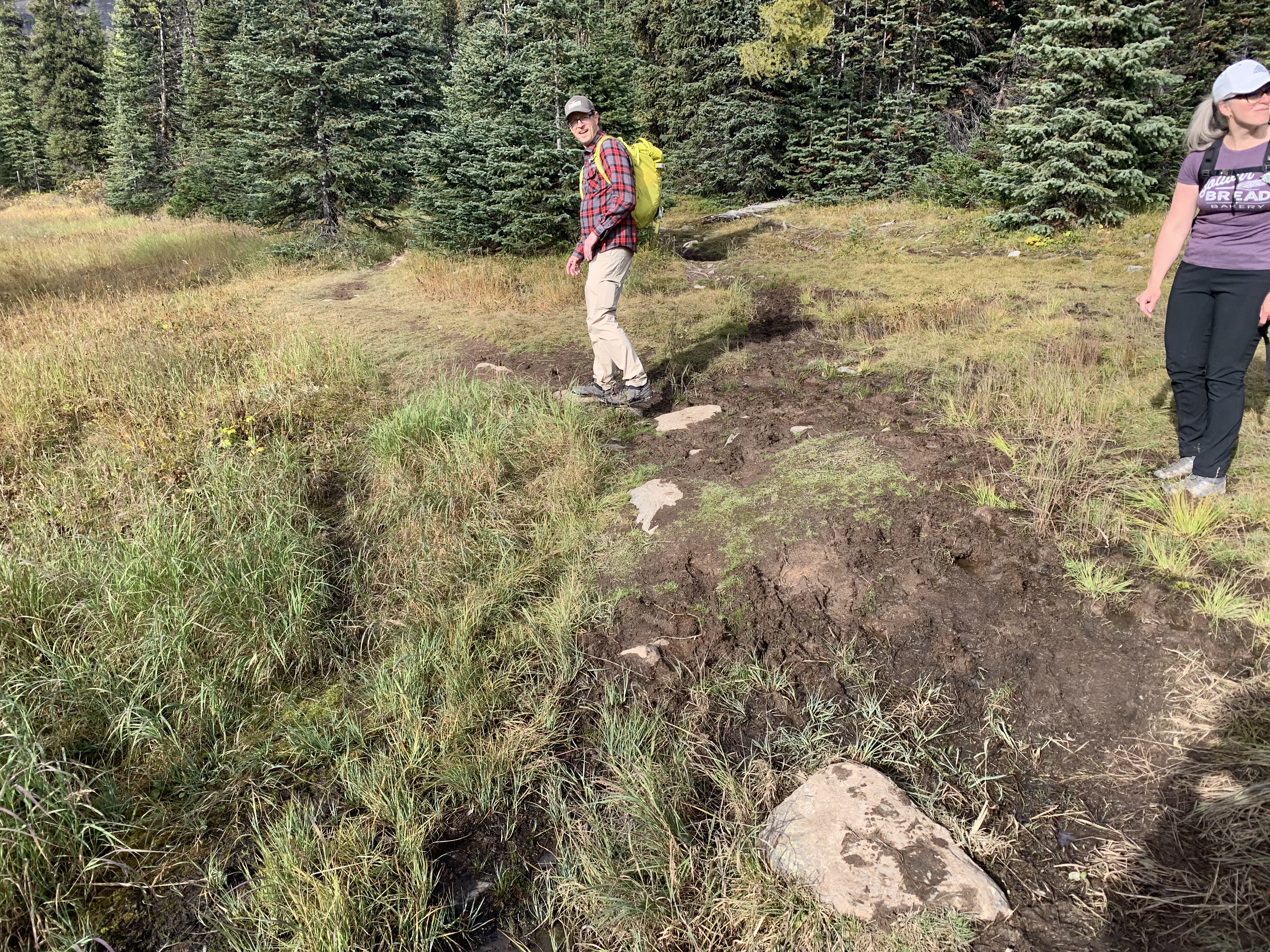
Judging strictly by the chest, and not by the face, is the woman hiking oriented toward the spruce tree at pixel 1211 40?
no

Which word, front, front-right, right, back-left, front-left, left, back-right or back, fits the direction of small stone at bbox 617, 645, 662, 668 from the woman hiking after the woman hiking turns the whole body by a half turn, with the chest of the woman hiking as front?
back-left

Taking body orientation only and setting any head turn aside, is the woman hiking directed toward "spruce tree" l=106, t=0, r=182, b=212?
no

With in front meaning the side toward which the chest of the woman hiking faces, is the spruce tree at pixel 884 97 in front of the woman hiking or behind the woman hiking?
behind

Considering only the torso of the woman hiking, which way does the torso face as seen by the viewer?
toward the camera

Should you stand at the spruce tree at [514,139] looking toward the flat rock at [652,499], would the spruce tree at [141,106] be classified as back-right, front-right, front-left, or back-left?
back-right

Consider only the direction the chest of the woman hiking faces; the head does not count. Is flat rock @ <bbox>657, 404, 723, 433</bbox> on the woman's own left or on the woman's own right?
on the woman's own right

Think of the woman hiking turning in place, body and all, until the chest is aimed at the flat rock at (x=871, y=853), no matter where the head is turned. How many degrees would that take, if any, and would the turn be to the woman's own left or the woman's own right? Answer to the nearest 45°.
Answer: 0° — they already face it

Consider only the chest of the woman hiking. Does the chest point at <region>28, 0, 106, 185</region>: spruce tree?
no

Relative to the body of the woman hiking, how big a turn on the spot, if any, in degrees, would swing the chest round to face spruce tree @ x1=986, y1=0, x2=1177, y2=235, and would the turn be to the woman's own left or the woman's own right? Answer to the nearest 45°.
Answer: approximately 180°
